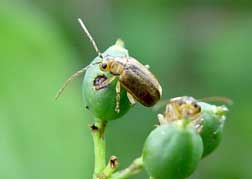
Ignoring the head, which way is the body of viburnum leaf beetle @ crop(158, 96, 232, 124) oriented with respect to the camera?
to the viewer's right
